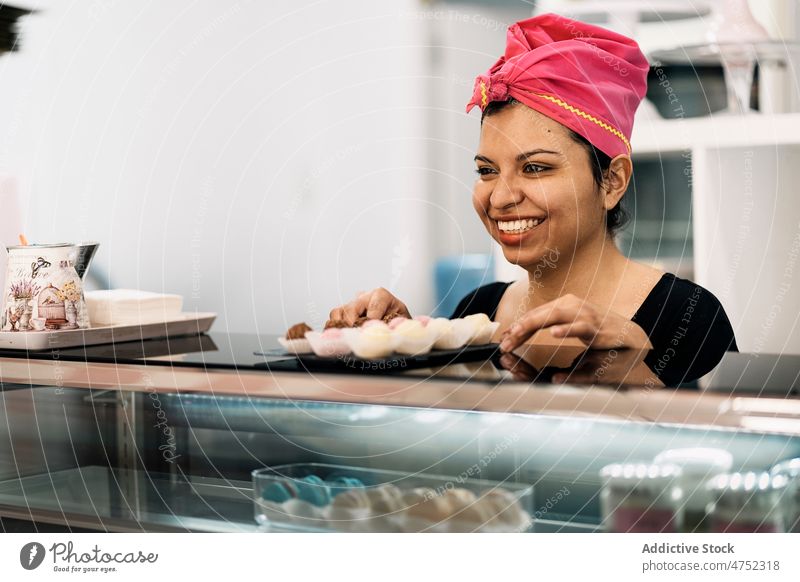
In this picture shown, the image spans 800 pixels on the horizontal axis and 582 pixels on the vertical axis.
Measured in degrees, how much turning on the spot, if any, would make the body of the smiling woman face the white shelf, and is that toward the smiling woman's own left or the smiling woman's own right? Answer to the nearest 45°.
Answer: approximately 180°

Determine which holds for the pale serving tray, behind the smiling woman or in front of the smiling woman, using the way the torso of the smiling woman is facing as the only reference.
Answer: in front

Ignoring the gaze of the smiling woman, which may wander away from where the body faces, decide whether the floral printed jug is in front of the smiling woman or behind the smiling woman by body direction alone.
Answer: in front

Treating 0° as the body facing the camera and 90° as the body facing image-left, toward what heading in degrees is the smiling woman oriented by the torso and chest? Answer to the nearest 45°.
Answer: approximately 45°

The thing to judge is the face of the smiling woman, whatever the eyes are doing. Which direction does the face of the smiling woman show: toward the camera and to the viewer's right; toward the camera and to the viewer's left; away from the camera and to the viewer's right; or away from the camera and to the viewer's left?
toward the camera and to the viewer's left
